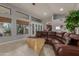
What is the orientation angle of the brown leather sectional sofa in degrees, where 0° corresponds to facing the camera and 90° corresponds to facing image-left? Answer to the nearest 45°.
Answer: approximately 45°

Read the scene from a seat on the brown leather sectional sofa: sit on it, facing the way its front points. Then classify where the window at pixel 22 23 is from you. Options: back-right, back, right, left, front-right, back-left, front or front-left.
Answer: front-right

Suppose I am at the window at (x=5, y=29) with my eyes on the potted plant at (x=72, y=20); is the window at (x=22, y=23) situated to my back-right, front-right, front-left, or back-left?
front-left

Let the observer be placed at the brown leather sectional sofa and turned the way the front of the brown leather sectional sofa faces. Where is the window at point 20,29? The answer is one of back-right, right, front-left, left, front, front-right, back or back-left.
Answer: front-right

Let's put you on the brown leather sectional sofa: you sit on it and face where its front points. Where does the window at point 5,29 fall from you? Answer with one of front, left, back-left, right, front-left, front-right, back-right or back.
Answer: front-right
